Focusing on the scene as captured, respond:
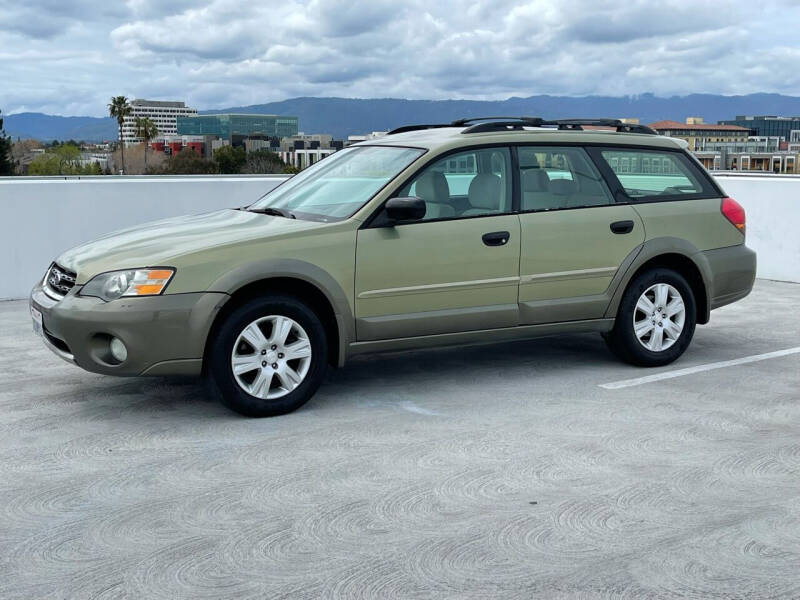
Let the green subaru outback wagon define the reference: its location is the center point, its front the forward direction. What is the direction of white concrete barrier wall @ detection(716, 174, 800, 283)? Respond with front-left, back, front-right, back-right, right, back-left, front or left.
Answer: back

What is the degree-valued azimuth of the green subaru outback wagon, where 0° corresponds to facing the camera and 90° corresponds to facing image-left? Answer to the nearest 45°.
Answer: approximately 45°
